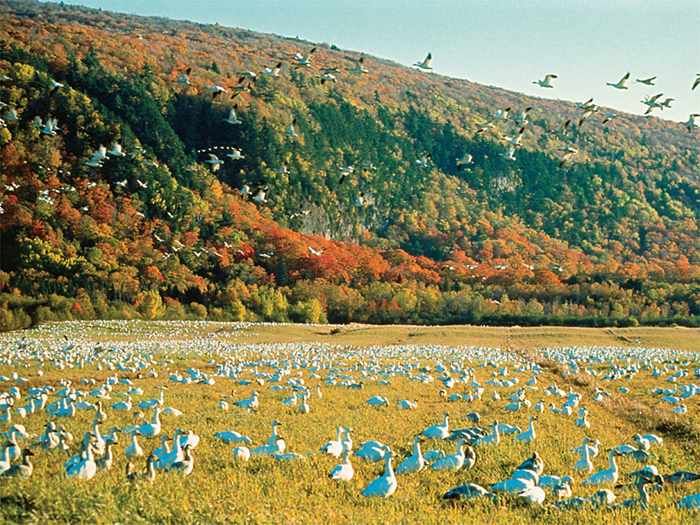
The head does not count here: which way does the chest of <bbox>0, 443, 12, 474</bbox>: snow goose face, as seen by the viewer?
to the viewer's right

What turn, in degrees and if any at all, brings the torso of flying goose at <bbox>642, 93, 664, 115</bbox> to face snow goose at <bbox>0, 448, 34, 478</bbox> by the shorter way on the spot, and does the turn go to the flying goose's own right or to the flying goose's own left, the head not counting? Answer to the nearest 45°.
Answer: approximately 90° to the flying goose's own left

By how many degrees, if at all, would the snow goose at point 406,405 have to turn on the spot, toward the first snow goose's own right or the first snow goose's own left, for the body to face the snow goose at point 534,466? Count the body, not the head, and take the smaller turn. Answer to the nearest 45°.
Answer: approximately 90° to the first snow goose's own right

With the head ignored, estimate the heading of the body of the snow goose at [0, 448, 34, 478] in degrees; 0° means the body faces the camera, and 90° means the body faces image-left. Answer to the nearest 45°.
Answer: approximately 270°

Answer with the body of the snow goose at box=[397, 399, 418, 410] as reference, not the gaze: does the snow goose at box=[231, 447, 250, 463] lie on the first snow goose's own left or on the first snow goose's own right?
on the first snow goose's own right

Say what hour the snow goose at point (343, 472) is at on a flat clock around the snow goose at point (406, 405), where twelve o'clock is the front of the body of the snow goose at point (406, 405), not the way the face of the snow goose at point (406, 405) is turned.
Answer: the snow goose at point (343, 472) is roughly at 3 o'clock from the snow goose at point (406, 405).

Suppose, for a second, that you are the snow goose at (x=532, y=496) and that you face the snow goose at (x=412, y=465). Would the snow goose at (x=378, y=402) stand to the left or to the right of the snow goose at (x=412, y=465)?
right
